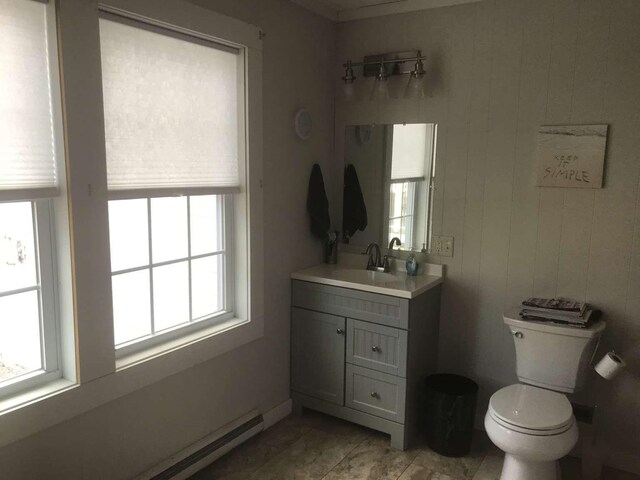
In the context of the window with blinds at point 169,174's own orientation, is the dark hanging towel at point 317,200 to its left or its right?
on its left

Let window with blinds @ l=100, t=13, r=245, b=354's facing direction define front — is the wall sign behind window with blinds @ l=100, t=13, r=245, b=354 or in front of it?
in front

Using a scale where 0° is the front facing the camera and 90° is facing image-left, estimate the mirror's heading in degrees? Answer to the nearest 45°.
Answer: approximately 45°

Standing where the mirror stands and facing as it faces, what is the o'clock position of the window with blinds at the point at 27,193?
The window with blinds is roughly at 12 o'clock from the mirror.

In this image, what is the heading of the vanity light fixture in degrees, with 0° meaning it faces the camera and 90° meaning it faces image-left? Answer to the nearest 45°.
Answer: approximately 45°

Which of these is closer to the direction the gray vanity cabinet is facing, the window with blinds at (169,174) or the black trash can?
the window with blinds

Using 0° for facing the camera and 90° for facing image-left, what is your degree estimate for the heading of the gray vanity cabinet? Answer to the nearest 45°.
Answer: approximately 45°

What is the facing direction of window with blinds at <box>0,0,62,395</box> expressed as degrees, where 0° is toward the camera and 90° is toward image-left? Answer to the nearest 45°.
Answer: approximately 315°
